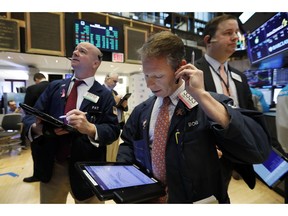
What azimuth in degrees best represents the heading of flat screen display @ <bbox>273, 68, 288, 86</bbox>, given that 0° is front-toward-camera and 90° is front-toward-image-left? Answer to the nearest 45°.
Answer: approximately 0°

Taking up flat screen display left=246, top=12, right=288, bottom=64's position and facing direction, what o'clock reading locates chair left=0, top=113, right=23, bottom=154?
The chair is roughly at 1 o'clock from the flat screen display.

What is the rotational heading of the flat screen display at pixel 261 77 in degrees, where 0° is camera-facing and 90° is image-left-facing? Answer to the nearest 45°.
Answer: approximately 0°

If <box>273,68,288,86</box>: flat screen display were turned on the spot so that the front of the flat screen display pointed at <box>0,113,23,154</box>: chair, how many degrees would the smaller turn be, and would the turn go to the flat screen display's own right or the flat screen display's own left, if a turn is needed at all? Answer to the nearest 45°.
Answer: approximately 45° to the flat screen display's own right

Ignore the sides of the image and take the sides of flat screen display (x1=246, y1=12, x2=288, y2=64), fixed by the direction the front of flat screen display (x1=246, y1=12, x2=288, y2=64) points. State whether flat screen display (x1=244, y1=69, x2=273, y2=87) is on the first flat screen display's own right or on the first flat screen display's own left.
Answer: on the first flat screen display's own right
